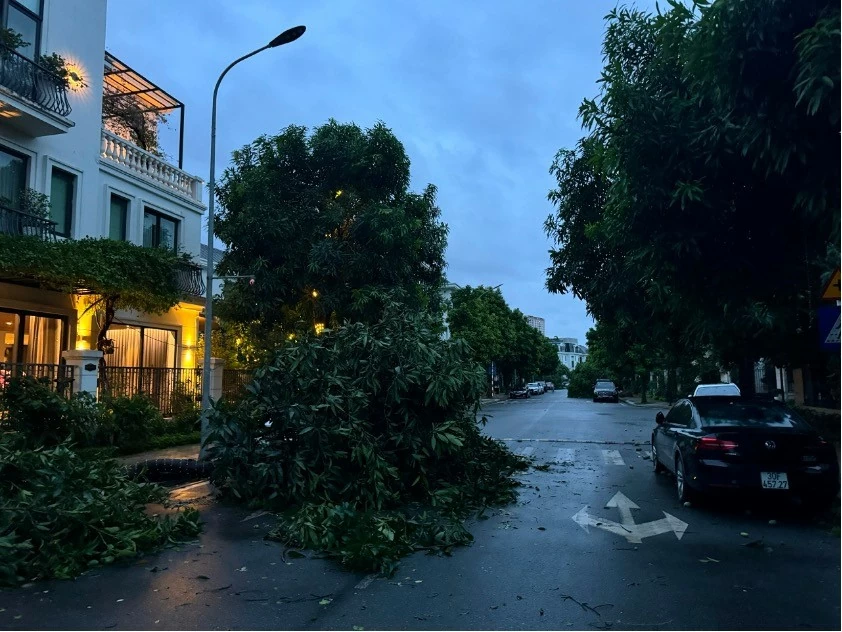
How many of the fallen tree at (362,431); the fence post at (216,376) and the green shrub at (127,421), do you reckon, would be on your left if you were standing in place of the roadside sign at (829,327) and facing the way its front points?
0

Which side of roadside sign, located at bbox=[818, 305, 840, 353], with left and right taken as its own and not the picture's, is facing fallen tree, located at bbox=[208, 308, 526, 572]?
right

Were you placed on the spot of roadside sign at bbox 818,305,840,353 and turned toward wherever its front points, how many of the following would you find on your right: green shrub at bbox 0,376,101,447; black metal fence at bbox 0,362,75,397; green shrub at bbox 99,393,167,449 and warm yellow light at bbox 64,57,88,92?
4

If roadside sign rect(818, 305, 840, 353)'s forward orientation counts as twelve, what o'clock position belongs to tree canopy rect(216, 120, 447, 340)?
The tree canopy is roughly at 4 o'clock from the roadside sign.

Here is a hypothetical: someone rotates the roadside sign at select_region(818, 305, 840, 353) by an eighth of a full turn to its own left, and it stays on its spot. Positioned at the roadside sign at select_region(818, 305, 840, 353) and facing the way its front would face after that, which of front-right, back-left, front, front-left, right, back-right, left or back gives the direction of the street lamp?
back-right

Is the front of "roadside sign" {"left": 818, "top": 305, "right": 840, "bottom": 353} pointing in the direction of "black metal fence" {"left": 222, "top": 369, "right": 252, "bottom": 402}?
no

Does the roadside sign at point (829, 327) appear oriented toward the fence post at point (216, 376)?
no

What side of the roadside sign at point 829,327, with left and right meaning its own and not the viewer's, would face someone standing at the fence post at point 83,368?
right

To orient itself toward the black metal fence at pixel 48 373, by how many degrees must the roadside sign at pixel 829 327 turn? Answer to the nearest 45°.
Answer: approximately 90° to its right

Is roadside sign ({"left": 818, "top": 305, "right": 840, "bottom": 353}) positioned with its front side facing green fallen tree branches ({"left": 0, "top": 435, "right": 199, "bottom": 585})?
no

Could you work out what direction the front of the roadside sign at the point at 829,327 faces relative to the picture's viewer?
facing the viewer
